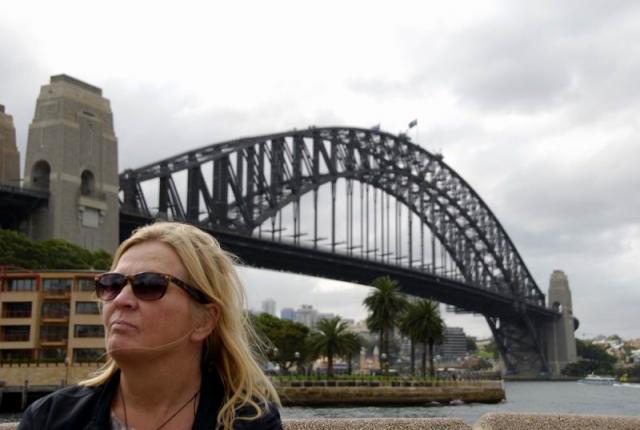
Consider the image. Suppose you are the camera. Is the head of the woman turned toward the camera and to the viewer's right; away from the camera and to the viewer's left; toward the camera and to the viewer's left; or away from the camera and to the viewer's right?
toward the camera and to the viewer's left
